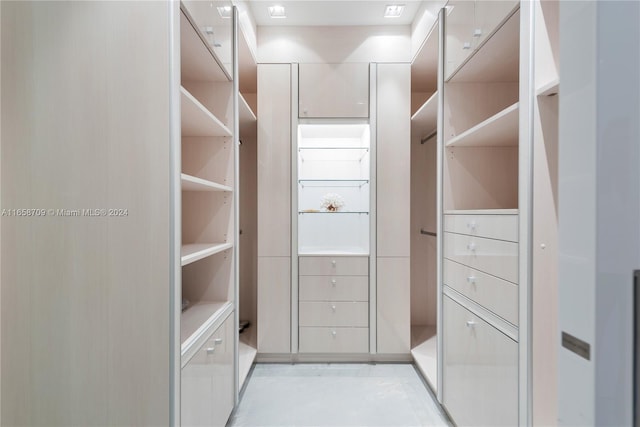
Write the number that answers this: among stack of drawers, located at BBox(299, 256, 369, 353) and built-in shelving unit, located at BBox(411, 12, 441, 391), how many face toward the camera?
1

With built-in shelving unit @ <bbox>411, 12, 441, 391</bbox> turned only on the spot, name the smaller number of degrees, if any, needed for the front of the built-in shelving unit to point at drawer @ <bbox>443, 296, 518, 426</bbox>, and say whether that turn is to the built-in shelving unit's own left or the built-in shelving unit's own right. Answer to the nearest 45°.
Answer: approximately 90° to the built-in shelving unit's own left

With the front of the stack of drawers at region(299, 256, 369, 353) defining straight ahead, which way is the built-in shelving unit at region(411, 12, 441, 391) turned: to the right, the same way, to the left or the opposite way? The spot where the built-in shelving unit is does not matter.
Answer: to the right

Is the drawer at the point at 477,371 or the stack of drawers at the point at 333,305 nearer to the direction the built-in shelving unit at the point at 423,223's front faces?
the stack of drawers

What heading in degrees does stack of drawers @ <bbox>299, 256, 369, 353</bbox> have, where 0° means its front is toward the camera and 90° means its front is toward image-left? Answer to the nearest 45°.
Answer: approximately 0°

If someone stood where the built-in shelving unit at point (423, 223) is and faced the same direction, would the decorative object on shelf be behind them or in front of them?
in front

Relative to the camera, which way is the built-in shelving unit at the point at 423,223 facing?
to the viewer's left
